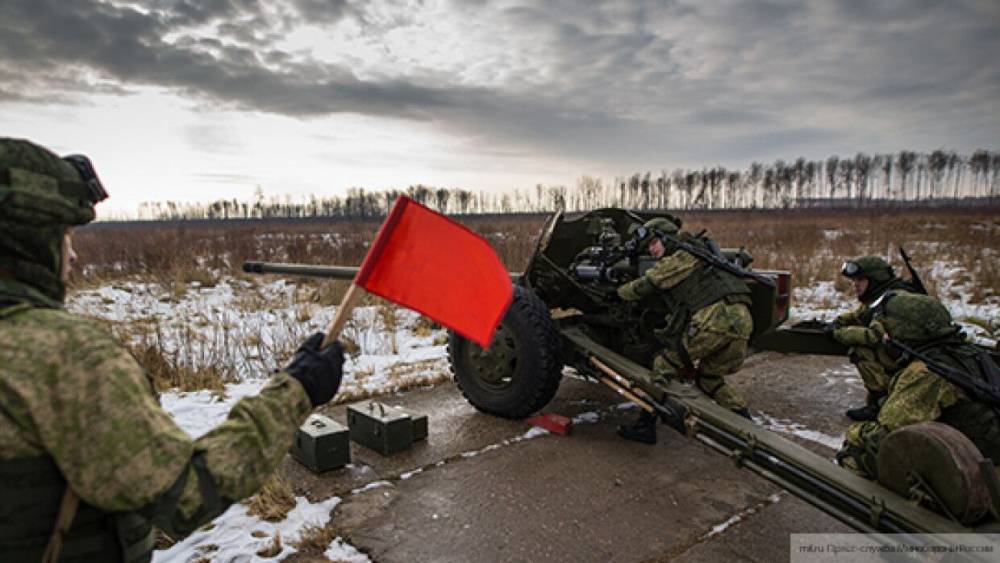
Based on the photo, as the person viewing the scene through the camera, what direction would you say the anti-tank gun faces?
facing away from the viewer and to the left of the viewer

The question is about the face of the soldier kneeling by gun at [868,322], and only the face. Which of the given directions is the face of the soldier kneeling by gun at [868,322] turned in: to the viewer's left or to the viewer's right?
to the viewer's left

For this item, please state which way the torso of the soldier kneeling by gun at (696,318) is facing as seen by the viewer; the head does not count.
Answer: to the viewer's left

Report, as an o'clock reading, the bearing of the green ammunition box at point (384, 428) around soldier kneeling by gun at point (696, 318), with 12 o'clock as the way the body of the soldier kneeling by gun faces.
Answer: The green ammunition box is roughly at 11 o'clock from the soldier kneeling by gun.

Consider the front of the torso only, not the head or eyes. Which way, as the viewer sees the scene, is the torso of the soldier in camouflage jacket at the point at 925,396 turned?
to the viewer's left

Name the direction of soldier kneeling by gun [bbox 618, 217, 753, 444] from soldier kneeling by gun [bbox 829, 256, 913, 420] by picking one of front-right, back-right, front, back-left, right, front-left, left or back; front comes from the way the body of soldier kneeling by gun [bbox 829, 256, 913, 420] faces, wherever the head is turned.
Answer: front-left

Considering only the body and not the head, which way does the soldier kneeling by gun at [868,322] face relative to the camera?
to the viewer's left

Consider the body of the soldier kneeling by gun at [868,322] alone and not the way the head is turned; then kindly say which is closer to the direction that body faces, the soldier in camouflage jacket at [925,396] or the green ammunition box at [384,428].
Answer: the green ammunition box

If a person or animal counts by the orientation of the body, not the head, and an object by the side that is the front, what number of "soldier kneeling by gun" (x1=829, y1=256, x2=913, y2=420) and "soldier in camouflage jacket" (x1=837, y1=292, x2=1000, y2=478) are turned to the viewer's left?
2

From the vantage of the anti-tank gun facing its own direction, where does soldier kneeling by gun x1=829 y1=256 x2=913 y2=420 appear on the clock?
The soldier kneeling by gun is roughly at 4 o'clock from the anti-tank gun.

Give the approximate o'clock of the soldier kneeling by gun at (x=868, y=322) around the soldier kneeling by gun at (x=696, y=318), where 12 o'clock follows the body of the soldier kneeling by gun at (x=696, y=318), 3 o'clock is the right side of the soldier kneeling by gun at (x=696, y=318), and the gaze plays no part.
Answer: the soldier kneeling by gun at (x=868, y=322) is roughly at 5 o'clock from the soldier kneeling by gun at (x=696, y=318).

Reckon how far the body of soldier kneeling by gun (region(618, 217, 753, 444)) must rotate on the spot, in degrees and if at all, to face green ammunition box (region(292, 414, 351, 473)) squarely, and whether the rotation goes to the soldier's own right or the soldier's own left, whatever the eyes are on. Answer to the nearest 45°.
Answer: approximately 45° to the soldier's own left
